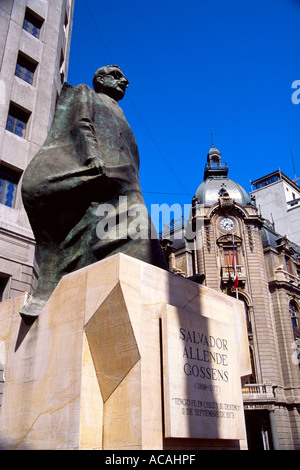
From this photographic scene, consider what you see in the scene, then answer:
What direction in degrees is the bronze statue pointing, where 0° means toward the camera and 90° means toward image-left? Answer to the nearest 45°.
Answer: approximately 315°
